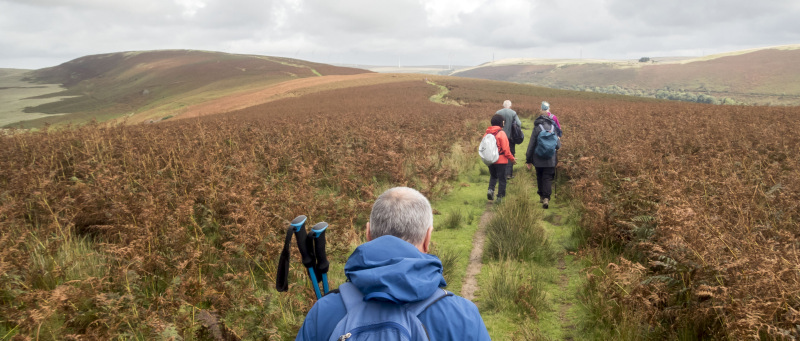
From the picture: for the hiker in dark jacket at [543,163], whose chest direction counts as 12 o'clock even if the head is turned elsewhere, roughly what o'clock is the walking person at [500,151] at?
The walking person is roughly at 10 o'clock from the hiker in dark jacket.

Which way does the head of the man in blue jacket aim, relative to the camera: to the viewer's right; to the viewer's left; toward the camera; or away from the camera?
away from the camera

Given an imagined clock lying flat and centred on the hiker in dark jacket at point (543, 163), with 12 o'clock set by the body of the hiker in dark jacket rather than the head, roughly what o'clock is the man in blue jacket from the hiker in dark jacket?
The man in blue jacket is roughly at 6 o'clock from the hiker in dark jacket.

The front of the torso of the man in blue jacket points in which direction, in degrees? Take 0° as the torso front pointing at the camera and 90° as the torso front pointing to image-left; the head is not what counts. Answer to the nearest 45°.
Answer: approximately 180°

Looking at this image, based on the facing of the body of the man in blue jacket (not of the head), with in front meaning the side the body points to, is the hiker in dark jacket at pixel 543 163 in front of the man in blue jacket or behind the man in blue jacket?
in front

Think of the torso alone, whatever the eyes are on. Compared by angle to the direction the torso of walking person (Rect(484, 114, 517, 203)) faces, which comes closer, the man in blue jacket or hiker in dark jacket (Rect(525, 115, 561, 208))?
the hiker in dark jacket

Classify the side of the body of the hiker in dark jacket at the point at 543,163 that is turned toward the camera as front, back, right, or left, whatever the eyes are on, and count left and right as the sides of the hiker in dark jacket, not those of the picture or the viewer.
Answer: back

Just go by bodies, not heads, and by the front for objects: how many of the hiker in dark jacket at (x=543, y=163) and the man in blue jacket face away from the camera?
2

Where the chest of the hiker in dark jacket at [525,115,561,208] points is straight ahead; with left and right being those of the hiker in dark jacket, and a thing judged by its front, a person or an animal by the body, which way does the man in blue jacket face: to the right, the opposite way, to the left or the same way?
the same way

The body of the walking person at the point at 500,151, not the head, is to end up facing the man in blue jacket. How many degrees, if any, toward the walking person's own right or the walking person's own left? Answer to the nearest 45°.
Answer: approximately 135° to the walking person's own right
